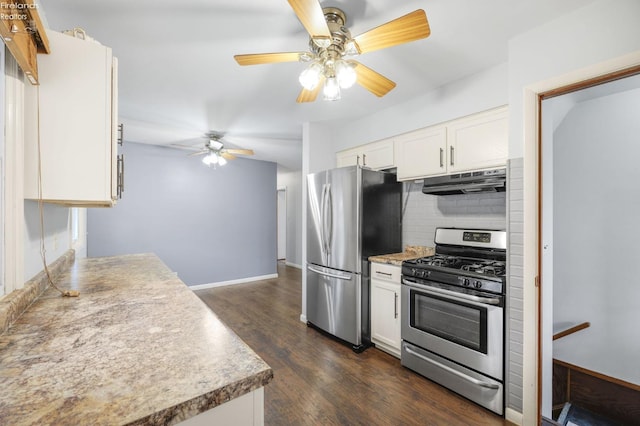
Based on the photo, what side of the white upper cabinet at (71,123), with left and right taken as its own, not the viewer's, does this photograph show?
right

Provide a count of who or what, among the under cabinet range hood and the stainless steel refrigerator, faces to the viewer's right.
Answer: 0

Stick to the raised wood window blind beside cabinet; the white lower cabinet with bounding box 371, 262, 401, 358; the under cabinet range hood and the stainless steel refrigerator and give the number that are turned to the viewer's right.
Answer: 1

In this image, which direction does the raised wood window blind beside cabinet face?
to the viewer's right

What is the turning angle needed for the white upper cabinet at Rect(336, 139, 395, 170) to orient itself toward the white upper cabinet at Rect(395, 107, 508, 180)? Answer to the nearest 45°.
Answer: approximately 90° to its left

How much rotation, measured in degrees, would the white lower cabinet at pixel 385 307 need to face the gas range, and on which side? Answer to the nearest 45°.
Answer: approximately 90° to its left

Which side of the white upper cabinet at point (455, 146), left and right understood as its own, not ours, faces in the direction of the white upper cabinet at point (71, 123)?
front

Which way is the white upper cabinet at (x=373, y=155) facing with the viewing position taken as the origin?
facing the viewer and to the left of the viewer
